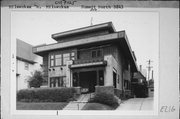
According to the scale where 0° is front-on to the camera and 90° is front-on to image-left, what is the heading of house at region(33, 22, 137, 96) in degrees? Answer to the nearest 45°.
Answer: approximately 45°
